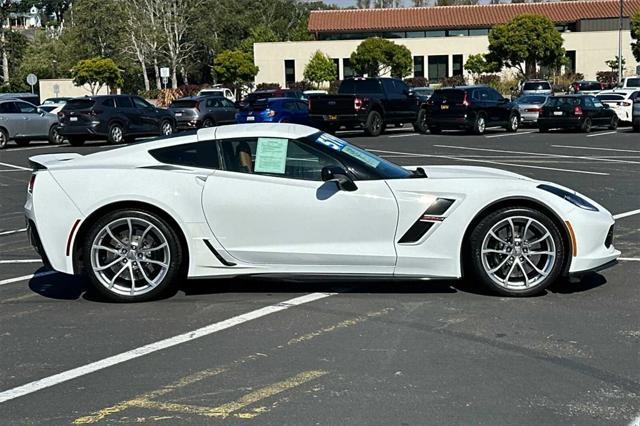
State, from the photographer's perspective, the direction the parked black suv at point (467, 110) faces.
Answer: facing away from the viewer and to the right of the viewer

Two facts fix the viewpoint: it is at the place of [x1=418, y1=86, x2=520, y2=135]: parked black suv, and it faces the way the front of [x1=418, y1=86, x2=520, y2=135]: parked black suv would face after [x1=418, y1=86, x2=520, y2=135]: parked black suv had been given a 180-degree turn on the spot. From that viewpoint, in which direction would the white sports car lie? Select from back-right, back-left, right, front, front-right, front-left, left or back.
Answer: front-left

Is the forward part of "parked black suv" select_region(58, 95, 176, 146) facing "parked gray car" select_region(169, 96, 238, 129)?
yes

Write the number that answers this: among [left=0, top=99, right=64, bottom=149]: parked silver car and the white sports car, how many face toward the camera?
0

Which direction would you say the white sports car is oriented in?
to the viewer's right

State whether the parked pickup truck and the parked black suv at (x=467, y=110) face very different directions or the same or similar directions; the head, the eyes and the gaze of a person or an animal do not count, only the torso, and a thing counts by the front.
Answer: same or similar directions

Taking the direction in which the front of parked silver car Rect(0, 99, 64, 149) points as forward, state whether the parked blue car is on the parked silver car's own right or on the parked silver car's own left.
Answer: on the parked silver car's own right

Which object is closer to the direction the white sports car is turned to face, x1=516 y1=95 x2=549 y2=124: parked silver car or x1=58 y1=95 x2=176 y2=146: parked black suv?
the parked silver car

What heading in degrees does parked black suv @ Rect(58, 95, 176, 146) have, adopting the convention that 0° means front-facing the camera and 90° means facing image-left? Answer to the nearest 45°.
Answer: approximately 225°

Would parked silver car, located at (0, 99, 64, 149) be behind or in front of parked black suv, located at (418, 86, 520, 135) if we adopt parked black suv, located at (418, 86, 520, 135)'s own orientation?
behind

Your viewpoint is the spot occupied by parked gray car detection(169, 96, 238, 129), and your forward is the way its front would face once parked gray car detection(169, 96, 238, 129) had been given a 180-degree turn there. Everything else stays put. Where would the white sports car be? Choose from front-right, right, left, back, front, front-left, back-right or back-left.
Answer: front-left
